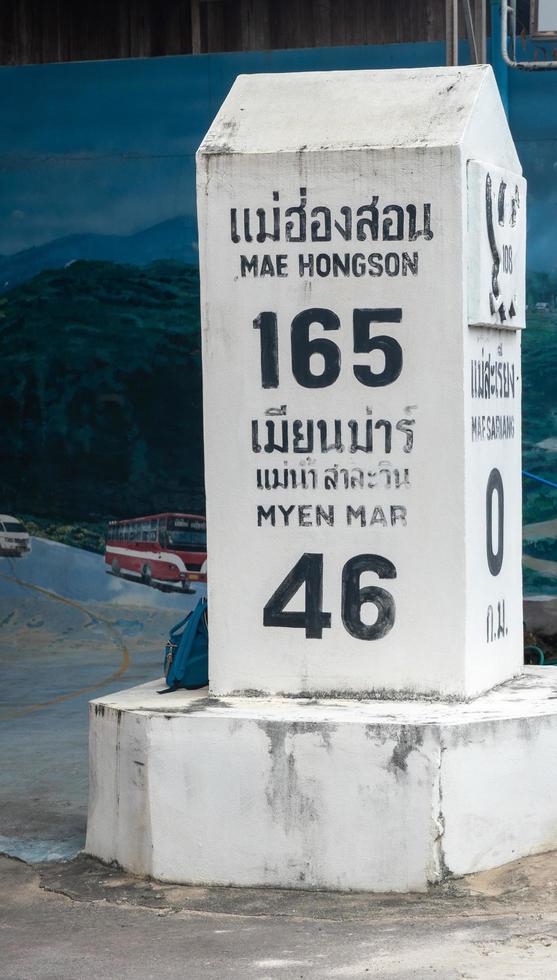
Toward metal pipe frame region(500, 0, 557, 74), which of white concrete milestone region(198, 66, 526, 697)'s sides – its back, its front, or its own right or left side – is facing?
back

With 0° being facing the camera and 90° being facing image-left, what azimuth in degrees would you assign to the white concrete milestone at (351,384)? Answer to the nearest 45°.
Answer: approximately 0°

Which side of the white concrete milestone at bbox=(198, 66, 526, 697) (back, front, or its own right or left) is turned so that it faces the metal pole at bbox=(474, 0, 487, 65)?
back

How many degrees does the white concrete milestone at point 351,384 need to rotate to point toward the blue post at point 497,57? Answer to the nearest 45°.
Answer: approximately 180°
